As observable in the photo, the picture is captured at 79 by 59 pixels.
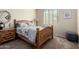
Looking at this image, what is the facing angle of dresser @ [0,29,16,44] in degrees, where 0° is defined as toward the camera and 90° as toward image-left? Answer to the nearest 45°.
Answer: approximately 315°
